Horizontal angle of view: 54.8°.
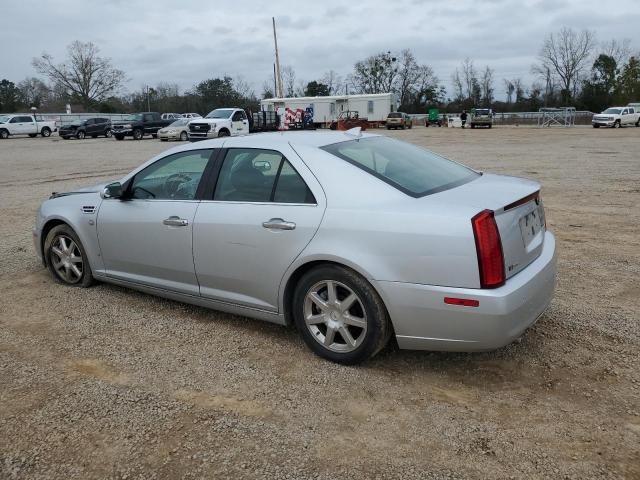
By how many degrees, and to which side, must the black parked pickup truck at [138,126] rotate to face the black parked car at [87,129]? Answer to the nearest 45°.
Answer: approximately 90° to its right

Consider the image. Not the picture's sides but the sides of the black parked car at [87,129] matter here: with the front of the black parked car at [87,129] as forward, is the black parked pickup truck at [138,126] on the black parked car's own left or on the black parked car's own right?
on the black parked car's own left

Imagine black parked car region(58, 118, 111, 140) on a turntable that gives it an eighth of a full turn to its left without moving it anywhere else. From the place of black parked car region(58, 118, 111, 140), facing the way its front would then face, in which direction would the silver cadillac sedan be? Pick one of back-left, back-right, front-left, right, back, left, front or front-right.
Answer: front

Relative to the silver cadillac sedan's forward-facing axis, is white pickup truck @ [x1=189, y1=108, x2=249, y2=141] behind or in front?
in front

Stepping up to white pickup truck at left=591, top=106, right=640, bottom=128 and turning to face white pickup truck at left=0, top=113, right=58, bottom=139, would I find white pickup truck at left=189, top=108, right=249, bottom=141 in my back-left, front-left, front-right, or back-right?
front-left

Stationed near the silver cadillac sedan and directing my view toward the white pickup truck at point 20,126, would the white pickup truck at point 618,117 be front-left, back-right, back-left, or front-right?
front-right

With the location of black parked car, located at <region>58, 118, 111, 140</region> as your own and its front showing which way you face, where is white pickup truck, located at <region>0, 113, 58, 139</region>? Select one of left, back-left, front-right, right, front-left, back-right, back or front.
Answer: right

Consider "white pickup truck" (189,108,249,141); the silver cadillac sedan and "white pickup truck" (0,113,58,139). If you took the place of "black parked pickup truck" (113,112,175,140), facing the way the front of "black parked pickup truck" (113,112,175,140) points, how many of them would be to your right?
1

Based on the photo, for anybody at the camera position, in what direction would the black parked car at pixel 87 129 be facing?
facing the viewer and to the left of the viewer

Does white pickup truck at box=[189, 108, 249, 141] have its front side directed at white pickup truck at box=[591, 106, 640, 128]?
no

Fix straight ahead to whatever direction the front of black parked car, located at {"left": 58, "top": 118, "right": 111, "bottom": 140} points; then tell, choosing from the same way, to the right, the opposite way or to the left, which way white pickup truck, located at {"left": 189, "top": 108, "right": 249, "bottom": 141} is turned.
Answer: the same way

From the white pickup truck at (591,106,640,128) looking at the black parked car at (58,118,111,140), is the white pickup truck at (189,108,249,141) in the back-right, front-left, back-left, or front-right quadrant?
front-left

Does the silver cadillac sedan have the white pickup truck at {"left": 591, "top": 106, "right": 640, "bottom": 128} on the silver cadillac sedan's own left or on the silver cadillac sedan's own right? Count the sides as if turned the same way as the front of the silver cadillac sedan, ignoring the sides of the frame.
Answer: on the silver cadillac sedan's own right

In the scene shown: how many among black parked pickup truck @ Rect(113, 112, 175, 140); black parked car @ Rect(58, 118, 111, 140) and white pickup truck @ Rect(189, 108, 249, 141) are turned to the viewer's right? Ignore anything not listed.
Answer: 0

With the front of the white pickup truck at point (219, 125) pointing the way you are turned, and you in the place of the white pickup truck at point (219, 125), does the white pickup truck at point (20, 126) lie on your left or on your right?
on your right

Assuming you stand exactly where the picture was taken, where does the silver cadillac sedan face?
facing away from the viewer and to the left of the viewer

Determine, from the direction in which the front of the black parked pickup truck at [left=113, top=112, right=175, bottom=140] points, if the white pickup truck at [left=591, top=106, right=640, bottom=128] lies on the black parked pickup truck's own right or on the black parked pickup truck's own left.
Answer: on the black parked pickup truck's own left

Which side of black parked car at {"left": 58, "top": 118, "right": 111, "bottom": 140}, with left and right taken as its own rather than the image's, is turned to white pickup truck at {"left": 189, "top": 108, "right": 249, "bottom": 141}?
left

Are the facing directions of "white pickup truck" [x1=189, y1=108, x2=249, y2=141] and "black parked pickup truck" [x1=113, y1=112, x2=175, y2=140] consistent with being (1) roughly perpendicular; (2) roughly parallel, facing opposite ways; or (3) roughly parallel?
roughly parallel
